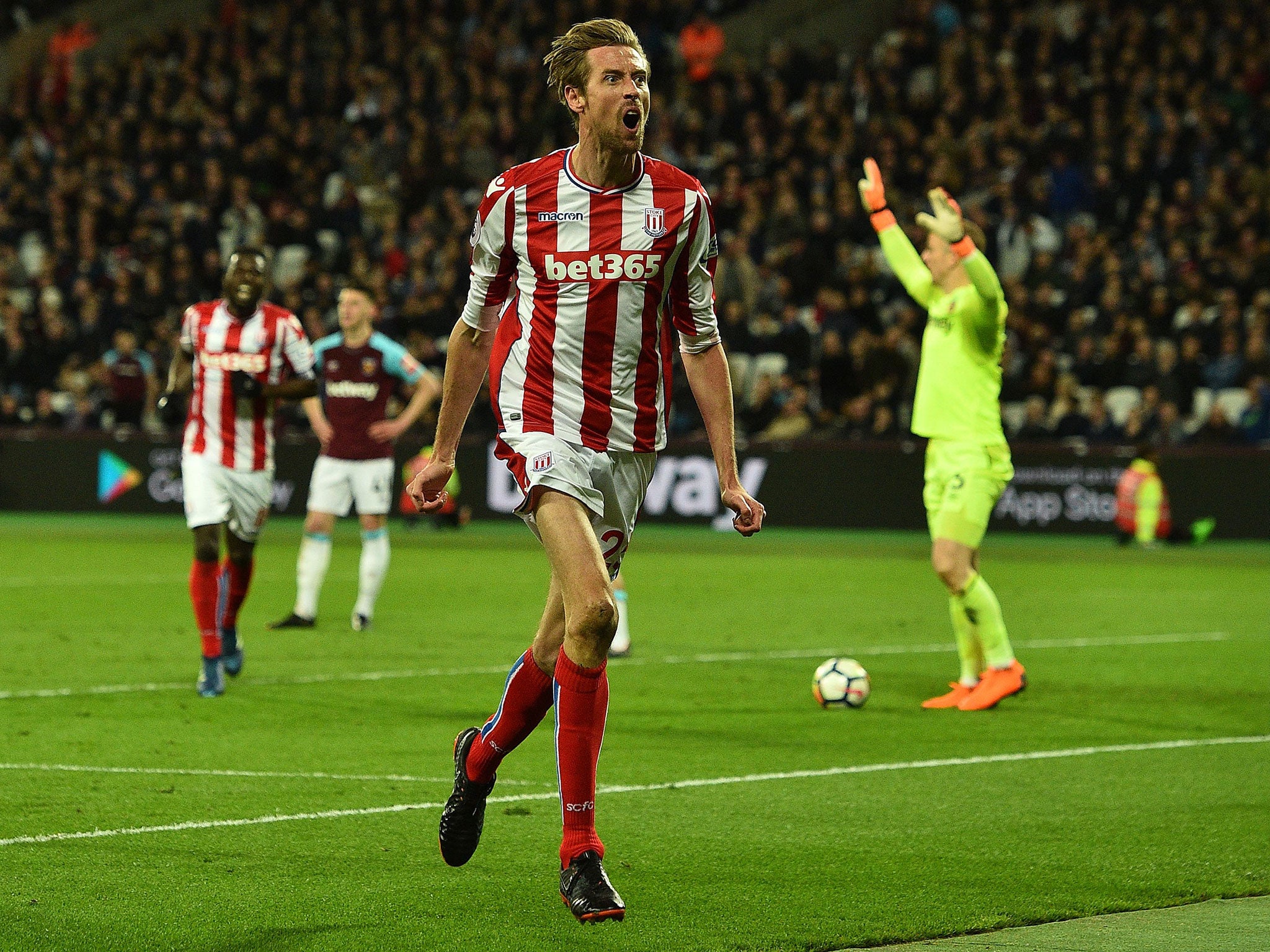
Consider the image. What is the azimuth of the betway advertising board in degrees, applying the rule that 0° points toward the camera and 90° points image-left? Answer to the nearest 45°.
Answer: approximately 0°

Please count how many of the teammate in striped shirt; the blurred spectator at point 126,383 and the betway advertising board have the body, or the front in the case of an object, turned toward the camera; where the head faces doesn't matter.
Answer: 3

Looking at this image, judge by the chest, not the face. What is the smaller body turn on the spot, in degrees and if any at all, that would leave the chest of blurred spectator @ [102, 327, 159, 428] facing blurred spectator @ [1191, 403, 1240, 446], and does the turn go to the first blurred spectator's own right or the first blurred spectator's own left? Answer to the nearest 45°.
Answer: approximately 45° to the first blurred spectator's own left

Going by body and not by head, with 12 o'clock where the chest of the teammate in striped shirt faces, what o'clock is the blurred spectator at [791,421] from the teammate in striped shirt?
The blurred spectator is roughly at 7 o'clock from the teammate in striped shirt.

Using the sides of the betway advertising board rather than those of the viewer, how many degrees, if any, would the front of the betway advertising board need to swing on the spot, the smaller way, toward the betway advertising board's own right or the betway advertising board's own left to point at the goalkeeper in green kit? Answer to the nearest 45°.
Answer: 0° — it already faces them

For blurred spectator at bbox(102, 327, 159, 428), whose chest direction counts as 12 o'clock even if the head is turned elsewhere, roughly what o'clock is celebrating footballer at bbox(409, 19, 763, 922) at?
The celebrating footballer is roughly at 12 o'clock from the blurred spectator.

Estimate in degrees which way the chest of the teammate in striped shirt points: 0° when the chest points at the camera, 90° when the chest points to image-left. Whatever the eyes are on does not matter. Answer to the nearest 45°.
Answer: approximately 0°

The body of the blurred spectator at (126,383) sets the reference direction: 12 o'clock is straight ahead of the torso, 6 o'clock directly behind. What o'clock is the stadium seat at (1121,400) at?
The stadium seat is roughly at 10 o'clock from the blurred spectator.

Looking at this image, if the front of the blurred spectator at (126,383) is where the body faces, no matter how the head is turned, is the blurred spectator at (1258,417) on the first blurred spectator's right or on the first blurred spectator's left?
on the first blurred spectator's left
